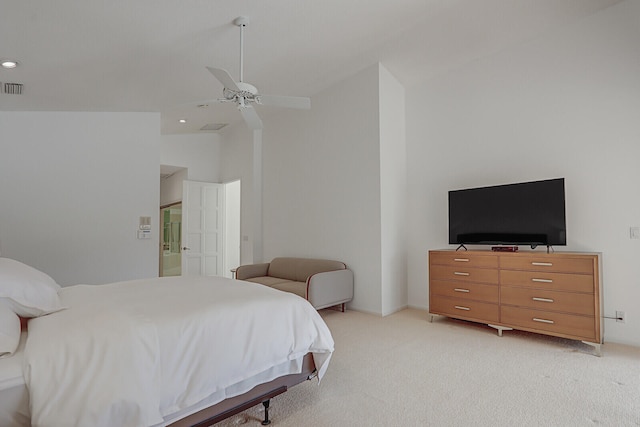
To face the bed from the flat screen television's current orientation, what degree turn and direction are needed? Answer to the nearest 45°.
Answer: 0° — it already faces it

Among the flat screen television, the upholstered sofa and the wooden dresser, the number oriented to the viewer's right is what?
0

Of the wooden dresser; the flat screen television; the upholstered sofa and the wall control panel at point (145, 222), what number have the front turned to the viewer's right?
0

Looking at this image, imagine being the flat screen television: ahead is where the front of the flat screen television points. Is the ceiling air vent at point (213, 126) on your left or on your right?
on your right

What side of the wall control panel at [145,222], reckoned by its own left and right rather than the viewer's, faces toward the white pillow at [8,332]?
front

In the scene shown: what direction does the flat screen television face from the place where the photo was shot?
facing the viewer and to the left of the viewer

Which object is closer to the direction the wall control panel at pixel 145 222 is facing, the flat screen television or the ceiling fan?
the ceiling fan

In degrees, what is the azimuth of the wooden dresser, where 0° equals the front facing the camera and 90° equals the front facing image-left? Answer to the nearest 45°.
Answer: approximately 45°

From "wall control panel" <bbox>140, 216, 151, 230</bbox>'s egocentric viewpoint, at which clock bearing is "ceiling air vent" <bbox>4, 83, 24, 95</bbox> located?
The ceiling air vent is roughly at 2 o'clock from the wall control panel.

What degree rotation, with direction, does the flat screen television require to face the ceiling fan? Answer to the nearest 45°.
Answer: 0° — it already faces it

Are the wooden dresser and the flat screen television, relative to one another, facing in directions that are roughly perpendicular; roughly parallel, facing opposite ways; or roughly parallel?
roughly parallel

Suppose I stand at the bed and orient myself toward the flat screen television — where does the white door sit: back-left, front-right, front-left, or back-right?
front-left

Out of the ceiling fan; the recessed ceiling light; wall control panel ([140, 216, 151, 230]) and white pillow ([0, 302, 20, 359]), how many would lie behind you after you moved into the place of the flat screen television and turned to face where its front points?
0

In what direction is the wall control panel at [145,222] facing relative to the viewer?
toward the camera

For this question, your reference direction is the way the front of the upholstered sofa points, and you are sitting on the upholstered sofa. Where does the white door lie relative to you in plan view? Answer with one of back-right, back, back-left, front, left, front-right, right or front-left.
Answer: right

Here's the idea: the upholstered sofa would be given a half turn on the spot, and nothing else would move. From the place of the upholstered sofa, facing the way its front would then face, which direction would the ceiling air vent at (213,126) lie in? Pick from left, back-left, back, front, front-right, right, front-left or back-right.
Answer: left

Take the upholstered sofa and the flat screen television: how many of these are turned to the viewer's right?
0

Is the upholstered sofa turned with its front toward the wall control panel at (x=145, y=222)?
no

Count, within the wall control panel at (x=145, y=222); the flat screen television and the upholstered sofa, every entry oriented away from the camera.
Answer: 0

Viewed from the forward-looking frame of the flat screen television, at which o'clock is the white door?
The white door is roughly at 2 o'clock from the flat screen television.

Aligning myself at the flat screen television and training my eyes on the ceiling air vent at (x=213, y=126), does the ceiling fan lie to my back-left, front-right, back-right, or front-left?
front-left
